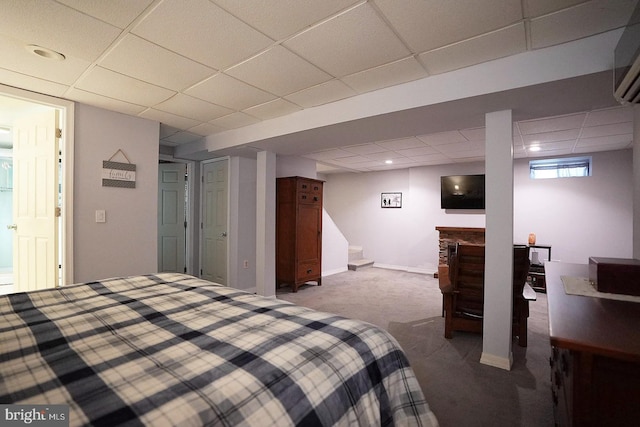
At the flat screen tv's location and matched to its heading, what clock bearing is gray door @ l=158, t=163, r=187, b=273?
The gray door is roughly at 2 o'clock from the flat screen tv.

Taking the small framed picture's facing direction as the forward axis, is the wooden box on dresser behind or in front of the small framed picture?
in front

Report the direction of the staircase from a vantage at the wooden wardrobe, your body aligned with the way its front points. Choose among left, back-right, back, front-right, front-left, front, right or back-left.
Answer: left

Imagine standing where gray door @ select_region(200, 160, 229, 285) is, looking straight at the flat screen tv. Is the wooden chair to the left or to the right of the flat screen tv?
right

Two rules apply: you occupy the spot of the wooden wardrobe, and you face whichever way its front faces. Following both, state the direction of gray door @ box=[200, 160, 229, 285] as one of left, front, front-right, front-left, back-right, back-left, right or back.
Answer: back-right

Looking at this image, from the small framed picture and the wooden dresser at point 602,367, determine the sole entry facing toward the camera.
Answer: the small framed picture

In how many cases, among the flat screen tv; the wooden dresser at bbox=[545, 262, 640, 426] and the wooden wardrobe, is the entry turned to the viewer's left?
1

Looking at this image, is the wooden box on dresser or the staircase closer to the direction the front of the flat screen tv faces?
the wooden box on dresser

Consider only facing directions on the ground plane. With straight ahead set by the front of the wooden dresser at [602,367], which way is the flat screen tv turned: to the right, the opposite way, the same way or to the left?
to the left

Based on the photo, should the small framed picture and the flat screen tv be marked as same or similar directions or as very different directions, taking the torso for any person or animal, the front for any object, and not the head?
same or similar directions

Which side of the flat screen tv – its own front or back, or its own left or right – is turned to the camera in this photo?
front

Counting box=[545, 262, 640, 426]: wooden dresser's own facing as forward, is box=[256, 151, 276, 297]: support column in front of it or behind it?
in front

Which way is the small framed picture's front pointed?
toward the camera

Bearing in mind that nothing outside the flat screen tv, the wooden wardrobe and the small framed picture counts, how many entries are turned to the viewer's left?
0

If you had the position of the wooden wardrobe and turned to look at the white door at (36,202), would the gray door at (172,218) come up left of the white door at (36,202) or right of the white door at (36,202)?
right

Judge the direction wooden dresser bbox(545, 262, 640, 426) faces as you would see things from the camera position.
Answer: facing to the left of the viewer

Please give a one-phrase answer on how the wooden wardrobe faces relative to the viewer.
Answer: facing the viewer and to the right of the viewer
